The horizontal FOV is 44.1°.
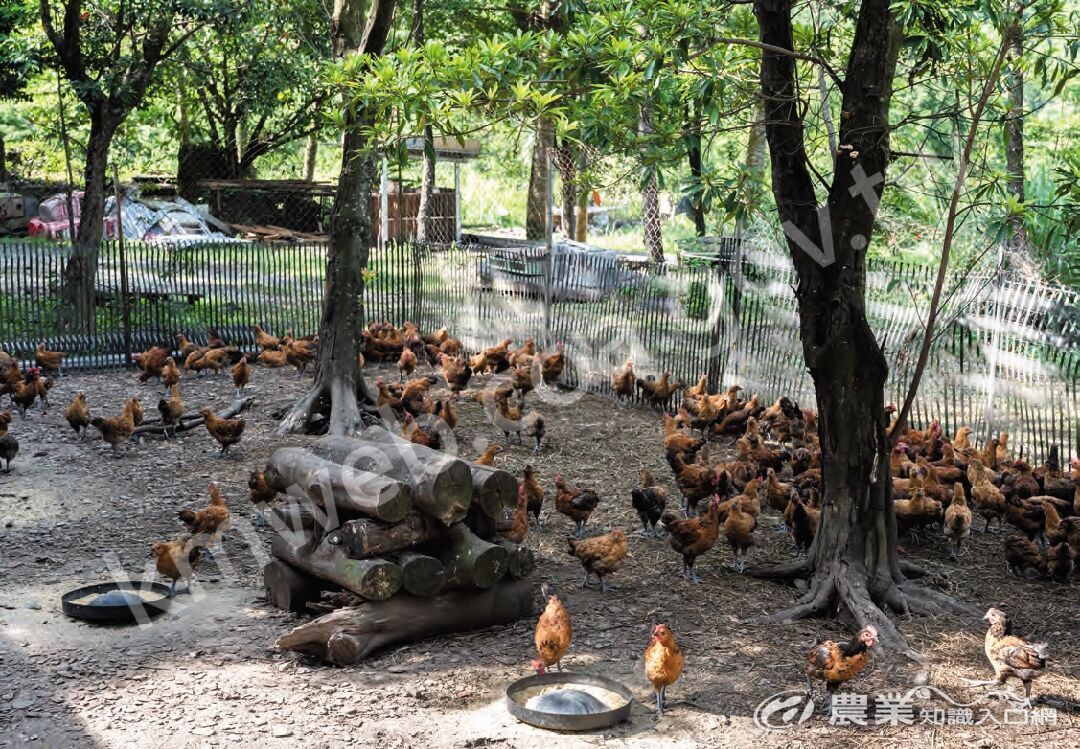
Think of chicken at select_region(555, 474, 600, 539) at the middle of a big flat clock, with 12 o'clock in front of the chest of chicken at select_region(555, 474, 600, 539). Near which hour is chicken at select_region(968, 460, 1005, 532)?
chicken at select_region(968, 460, 1005, 532) is roughly at 6 o'clock from chicken at select_region(555, 474, 600, 539).

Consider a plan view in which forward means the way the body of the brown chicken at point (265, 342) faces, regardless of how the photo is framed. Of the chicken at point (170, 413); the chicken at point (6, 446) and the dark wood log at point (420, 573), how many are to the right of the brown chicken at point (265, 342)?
0

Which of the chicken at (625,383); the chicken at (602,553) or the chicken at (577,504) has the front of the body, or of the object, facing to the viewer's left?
the chicken at (577,504)

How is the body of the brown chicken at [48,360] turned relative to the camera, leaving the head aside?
to the viewer's left

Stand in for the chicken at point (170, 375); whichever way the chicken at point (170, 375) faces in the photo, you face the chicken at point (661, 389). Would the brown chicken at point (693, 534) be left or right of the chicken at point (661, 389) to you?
right

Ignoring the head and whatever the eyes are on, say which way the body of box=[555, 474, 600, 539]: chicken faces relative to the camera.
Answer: to the viewer's left

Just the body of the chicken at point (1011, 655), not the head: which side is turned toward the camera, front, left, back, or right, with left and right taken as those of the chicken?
left

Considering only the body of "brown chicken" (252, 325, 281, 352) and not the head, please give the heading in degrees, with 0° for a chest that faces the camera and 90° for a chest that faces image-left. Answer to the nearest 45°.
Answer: approximately 90°

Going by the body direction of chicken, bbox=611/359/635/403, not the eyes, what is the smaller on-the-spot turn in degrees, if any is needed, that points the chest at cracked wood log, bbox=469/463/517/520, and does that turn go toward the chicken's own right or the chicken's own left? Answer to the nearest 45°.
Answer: approximately 45° to the chicken's own right

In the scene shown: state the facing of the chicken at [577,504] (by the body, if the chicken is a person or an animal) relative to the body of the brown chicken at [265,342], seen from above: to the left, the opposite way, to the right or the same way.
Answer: the same way

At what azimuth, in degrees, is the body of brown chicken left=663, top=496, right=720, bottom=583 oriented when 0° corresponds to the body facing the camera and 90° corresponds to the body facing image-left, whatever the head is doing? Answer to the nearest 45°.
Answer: approximately 270°

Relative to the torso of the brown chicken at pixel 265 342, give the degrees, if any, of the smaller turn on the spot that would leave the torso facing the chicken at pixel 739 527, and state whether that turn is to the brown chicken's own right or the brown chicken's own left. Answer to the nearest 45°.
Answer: approximately 90° to the brown chicken's own left
